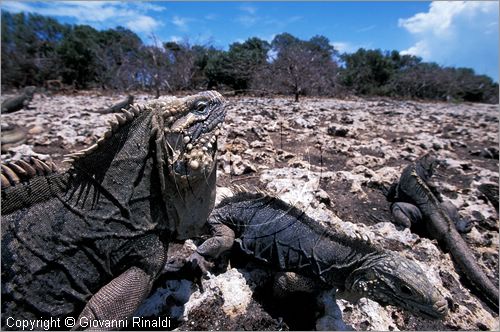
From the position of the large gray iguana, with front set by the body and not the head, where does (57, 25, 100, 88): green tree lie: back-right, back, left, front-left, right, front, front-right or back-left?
left

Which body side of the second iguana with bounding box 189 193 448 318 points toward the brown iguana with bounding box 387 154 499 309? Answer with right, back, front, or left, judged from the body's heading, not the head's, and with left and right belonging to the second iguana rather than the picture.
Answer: left

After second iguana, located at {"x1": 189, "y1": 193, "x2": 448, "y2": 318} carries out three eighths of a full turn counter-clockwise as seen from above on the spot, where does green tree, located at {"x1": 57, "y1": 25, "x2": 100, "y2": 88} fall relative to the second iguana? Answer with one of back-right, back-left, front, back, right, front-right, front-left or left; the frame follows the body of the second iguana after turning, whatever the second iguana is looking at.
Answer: front-left

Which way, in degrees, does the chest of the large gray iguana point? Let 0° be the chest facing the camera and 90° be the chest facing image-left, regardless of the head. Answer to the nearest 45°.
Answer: approximately 270°

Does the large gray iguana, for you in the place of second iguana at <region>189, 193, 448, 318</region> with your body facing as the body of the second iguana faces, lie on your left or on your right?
on your right
